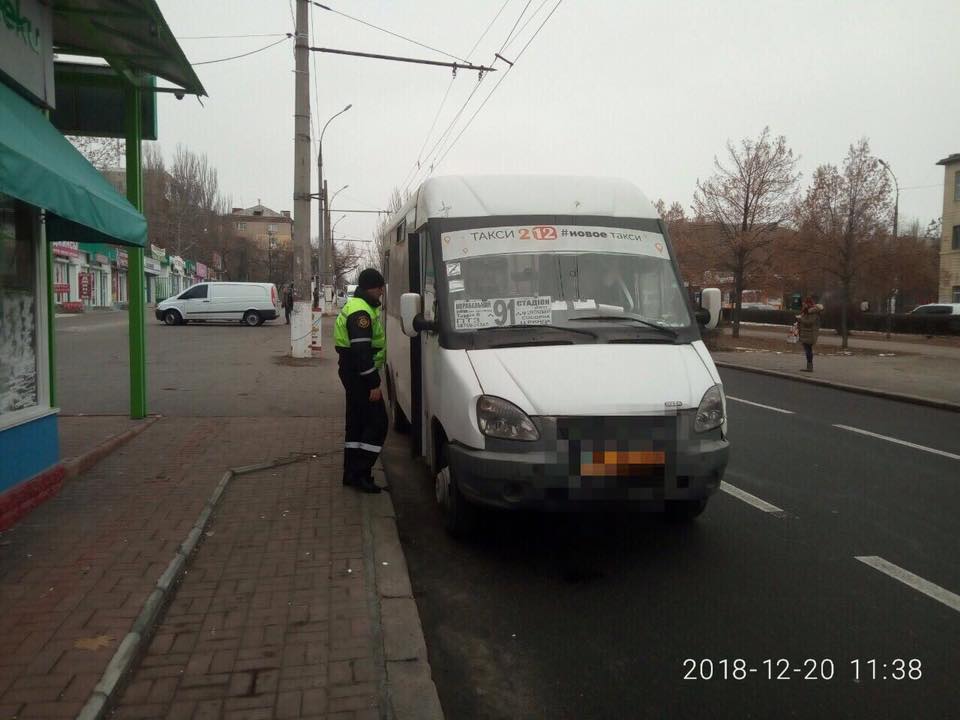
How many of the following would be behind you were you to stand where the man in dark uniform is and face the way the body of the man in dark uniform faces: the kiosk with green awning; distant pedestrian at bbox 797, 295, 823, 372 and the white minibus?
1

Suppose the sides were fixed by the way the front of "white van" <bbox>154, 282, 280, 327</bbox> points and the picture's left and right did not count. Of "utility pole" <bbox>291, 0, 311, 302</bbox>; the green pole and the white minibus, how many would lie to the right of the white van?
0

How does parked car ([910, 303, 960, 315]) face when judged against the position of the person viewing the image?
facing to the left of the viewer

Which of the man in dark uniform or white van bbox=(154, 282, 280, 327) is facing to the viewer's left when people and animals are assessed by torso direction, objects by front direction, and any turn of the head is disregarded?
the white van

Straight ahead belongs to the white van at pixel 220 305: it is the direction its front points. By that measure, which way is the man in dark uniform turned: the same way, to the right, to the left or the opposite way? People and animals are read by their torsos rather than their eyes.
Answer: the opposite way

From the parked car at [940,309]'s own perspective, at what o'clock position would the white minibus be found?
The white minibus is roughly at 9 o'clock from the parked car.

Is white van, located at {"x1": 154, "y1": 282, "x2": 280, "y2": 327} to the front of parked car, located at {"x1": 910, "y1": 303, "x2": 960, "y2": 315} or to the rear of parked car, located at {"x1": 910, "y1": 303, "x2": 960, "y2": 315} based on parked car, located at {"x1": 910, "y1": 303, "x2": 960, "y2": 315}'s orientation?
to the front

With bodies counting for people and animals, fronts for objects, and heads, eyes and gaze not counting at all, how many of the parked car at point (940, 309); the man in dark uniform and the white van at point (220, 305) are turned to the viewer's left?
2

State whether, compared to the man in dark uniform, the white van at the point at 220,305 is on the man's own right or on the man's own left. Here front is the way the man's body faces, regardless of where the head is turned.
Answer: on the man's own left

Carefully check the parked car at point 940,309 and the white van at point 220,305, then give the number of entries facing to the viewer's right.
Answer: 0

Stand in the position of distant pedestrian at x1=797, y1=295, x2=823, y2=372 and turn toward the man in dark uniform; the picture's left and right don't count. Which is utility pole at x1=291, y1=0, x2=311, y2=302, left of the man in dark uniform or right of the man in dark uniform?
right

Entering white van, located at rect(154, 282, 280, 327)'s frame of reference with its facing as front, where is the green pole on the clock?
The green pole is roughly at 9 o'clock from the white van.

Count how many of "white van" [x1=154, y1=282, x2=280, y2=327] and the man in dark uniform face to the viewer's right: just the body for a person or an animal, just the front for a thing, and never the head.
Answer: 1

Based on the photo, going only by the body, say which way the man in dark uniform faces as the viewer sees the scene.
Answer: to the viewer's right

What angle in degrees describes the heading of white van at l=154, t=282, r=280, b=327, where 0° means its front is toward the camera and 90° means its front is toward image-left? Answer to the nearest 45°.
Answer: approximately 90°

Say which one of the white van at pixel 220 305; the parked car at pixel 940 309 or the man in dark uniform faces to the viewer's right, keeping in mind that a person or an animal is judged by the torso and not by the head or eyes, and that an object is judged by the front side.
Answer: the man in dark uniform

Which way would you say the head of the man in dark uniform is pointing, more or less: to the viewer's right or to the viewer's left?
to the viewer's right

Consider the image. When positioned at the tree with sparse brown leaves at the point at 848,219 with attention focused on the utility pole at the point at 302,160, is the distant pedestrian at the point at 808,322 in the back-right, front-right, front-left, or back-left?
front-left

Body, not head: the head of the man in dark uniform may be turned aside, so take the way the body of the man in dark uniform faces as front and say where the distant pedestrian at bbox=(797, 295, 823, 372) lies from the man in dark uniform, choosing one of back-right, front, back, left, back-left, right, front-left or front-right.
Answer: front-left
